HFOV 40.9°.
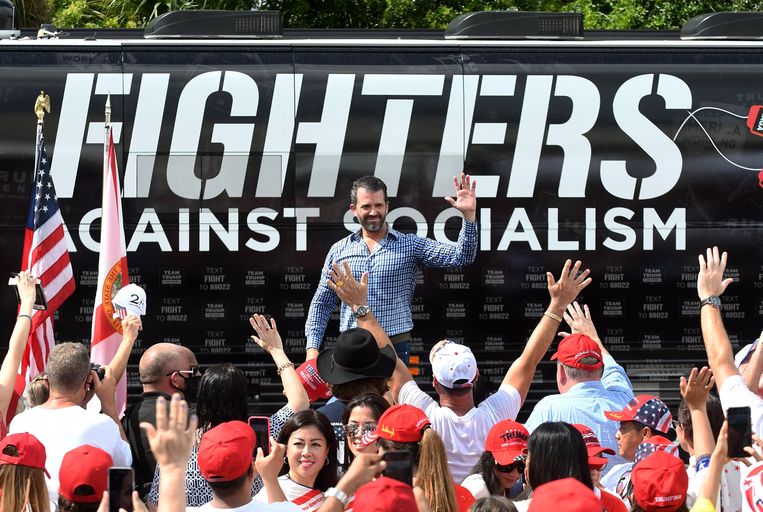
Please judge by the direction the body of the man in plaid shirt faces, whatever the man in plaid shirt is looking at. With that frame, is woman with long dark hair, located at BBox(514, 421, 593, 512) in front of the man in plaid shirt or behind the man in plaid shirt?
in front

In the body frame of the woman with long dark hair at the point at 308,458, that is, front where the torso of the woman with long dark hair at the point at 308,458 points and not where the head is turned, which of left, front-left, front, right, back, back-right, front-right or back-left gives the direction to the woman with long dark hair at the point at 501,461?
left

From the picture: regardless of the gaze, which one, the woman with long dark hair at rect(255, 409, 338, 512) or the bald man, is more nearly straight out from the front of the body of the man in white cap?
the bald man

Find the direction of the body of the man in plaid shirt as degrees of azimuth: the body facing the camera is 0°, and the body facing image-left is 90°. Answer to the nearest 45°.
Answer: approximately 0°

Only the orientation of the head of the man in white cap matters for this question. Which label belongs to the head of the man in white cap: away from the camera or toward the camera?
away from the camera

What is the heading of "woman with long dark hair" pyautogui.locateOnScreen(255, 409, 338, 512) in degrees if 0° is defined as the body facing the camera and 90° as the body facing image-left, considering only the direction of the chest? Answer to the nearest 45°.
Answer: approximately 0°

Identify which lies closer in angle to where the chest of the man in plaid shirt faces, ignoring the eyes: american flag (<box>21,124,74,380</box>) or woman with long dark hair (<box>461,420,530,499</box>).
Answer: the woman with long dark hair

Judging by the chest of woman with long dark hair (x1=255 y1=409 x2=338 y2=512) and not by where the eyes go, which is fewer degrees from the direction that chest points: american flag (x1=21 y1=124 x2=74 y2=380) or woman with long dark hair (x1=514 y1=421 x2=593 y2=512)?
the woman with long dark hair

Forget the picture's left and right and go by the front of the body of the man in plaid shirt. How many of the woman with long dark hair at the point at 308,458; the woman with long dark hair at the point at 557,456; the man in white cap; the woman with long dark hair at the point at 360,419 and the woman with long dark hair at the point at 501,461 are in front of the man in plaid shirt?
5

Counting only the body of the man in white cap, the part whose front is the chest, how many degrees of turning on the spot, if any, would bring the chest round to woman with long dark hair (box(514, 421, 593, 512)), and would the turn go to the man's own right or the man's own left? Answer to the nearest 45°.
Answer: approximately 180°

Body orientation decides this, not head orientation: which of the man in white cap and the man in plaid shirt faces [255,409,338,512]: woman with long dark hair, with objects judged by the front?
the man in plaid shirt

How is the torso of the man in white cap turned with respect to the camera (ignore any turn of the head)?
away from the camera
